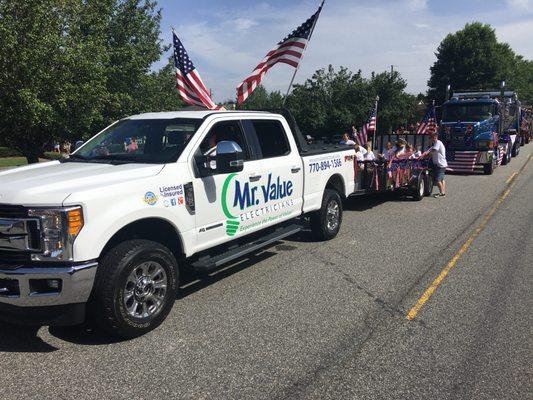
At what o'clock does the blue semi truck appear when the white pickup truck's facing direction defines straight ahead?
The blue semi truck is roughly at 6 o'clock from the white pickup truck.

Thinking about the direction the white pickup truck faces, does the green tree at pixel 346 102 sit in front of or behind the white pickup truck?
behind

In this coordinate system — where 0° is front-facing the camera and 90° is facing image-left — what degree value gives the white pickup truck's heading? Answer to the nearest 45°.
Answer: approximately 45°

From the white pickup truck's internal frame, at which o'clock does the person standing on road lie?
The person standing on road is roughly at 6 o'clock from the white pickup truck.

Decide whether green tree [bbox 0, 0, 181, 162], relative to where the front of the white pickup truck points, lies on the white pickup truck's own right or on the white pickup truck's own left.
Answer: on the white pickup truck's own right

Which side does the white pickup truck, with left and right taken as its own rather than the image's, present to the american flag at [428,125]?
back
